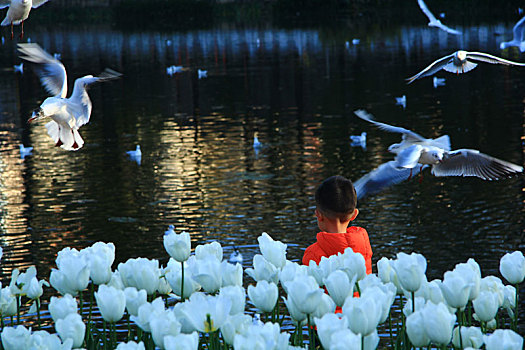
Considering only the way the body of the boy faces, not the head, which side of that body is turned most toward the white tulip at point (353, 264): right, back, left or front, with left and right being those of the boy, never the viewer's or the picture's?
back

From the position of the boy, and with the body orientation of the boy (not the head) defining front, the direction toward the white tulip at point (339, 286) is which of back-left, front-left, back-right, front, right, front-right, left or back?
back

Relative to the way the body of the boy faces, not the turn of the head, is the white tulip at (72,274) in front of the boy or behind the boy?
behind

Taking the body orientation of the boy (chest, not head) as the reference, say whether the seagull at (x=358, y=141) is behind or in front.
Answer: in front

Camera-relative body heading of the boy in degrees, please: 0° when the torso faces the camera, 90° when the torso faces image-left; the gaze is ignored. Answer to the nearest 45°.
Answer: approximately 180°

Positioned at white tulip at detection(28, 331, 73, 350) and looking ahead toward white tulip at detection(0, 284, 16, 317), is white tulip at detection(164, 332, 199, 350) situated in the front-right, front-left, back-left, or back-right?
back-right

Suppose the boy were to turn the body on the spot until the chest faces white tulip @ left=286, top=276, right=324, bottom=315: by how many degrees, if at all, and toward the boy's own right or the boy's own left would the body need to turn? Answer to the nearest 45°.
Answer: approximately 180°

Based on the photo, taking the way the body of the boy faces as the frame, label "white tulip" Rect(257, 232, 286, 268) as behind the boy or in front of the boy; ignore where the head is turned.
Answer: behind

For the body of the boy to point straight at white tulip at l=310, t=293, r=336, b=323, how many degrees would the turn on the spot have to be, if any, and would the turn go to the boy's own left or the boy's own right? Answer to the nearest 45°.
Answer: approximately 180°

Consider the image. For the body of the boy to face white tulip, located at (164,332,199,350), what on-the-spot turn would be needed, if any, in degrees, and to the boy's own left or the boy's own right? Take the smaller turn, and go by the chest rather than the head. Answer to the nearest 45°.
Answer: approximately 180°

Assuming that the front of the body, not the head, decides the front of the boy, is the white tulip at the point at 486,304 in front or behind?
behind

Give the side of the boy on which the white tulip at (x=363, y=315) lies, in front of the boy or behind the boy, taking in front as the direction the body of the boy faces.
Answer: behind

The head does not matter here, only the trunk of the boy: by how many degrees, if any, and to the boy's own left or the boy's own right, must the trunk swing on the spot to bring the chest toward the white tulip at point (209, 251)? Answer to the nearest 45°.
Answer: approximately 135° to the boy's own left

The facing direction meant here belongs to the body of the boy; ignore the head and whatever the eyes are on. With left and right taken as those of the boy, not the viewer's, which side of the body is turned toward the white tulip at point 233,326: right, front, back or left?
back
